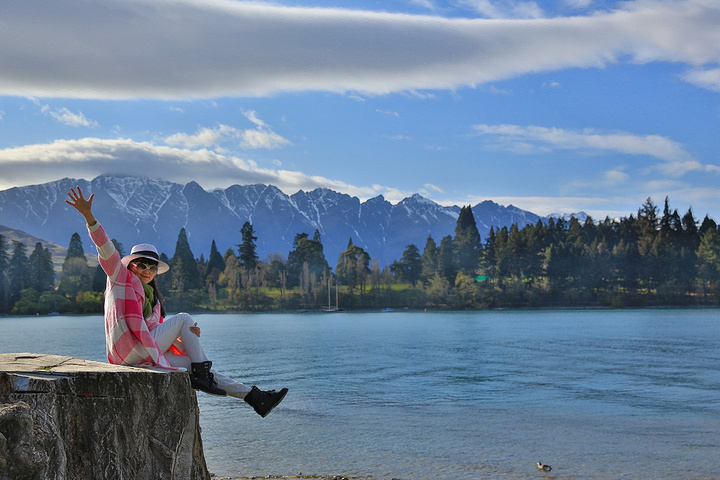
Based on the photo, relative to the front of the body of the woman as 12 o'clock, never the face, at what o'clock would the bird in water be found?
The bird in water is roughly at 11 o'clock from the woman.

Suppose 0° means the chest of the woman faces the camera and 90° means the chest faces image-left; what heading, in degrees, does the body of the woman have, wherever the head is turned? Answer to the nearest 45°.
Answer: approximately 270°
